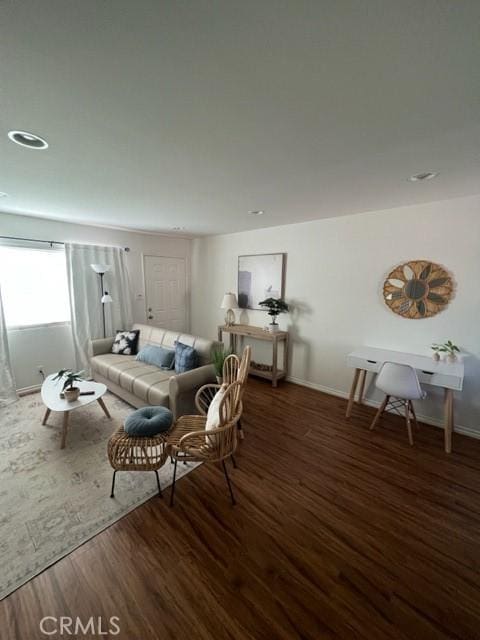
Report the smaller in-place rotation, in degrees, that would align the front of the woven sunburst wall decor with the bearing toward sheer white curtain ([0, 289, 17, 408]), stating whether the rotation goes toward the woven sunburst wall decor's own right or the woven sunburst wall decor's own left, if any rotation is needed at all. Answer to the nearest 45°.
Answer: approximately 45° to the woven sunburst wall decor's own right

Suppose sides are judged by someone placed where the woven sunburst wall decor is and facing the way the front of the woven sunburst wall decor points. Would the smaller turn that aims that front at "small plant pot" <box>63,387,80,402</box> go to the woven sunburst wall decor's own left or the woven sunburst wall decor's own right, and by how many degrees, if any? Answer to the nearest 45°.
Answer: approximately 45° to the woven sunburst wall decor's own right

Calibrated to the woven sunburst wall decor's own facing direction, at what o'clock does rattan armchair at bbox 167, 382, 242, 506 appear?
The rattan armchair is roughly at 1 o'clock from the woven sunburst wall decor.

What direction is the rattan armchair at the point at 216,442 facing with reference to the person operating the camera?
facing to the left of the viewer

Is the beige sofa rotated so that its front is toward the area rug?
yes

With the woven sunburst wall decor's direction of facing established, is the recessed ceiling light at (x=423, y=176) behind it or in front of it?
in front

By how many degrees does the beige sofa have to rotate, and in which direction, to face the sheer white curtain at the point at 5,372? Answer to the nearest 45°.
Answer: approximately 90° to its right

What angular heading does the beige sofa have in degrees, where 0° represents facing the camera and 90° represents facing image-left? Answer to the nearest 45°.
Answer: approximately 45°

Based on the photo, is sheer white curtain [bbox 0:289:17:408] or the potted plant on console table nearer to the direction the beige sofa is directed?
the sheer white curtain

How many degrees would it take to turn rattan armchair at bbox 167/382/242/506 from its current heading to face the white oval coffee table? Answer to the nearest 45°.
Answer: approximately 45° to its right

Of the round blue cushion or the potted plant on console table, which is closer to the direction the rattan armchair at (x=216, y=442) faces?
the round blue cushion
